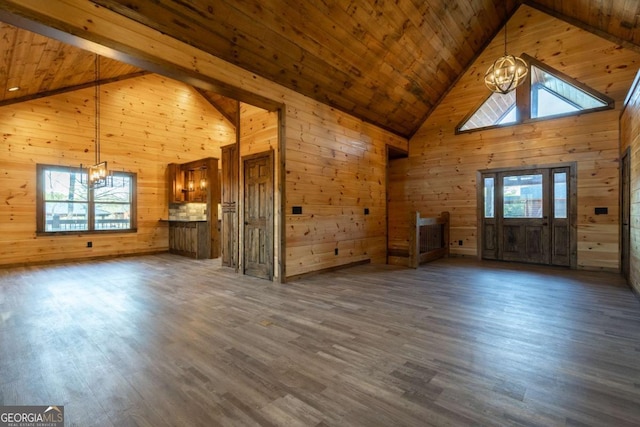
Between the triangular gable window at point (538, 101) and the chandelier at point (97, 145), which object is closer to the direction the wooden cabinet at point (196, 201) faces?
the chandelier

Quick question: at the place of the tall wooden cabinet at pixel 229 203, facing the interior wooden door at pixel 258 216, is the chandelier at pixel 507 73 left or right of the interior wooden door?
left

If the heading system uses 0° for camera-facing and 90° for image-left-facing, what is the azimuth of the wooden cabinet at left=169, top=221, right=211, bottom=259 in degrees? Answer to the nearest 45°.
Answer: approximately 45°

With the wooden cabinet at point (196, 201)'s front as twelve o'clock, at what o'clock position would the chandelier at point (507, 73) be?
The chandelier is roughly at 9 o'clock from the wooden cabinet.

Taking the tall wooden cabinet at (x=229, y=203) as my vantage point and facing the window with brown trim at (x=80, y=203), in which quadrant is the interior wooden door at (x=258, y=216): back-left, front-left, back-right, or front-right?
back-left

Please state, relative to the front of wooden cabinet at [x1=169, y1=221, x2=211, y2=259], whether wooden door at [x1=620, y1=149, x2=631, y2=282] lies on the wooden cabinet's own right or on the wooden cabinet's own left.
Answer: on the wooden cabinet's own left

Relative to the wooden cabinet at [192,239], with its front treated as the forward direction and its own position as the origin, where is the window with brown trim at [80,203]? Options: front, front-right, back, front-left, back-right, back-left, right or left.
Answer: front-right

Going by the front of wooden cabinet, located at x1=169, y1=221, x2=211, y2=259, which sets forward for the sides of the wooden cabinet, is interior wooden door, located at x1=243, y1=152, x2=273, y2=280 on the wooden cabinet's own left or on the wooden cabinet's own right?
on the wooden cabinet's own left

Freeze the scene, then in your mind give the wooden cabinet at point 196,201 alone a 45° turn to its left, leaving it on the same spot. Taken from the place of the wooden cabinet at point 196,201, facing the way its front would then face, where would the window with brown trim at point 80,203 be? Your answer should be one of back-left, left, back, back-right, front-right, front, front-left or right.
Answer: right

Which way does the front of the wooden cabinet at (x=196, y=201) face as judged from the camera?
facing the viewer and to the left of the viewer

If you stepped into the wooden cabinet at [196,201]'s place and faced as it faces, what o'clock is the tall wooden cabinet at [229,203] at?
The tall wooden cabinet is roughly at 10 o'clock from the wooden cabinet.

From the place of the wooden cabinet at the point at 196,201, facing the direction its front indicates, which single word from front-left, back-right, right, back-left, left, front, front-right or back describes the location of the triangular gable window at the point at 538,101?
left

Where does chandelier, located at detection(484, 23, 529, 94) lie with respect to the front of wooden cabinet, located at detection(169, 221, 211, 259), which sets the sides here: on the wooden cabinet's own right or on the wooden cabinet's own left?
on the wooden cabinet's own left
